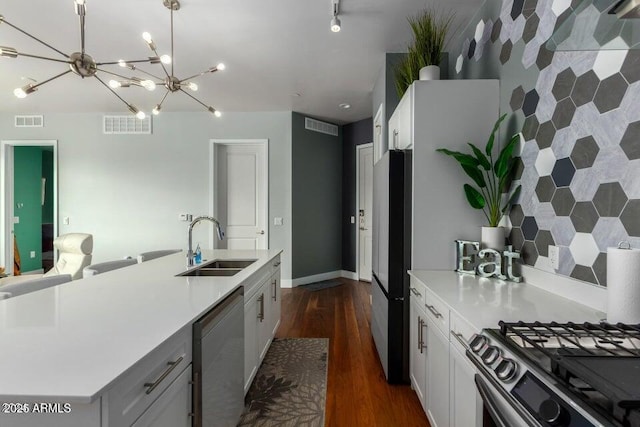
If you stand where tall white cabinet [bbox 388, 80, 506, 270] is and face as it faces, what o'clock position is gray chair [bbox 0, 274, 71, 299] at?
The gray chair is roughly at 11 o'clock from the tall white cabinet.

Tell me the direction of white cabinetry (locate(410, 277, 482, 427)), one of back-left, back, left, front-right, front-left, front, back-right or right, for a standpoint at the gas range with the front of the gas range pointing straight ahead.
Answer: right

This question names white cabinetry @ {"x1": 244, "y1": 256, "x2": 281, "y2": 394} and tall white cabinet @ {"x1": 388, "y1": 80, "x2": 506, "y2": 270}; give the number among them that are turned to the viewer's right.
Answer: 1

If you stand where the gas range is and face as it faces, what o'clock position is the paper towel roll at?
The paper towel roll is roughly at 5 o'clock from the gas range.

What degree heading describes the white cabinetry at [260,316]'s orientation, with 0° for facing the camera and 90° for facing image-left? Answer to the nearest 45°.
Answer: approximately 270°

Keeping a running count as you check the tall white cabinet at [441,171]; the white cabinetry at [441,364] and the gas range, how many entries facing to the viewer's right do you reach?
0

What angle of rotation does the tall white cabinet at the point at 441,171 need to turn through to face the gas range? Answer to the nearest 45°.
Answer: approximately 90° to its left

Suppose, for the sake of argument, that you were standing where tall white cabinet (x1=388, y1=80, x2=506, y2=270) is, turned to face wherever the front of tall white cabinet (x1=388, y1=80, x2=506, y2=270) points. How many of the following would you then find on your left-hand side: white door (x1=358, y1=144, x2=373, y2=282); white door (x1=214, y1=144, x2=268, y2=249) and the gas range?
1

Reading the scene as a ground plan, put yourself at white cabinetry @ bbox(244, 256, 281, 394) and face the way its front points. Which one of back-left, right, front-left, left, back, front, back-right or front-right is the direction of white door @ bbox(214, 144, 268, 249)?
left

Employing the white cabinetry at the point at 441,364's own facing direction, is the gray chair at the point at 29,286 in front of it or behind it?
in front

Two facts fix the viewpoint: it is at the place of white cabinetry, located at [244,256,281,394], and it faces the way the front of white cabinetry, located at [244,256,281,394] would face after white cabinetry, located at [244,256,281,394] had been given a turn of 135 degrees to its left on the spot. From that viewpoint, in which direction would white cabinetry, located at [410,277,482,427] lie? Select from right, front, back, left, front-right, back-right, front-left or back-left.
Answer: back

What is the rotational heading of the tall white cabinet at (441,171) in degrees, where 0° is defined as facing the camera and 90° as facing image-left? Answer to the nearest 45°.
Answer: approximately 90°

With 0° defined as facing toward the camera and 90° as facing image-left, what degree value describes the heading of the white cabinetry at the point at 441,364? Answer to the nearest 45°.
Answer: approximately 90°
